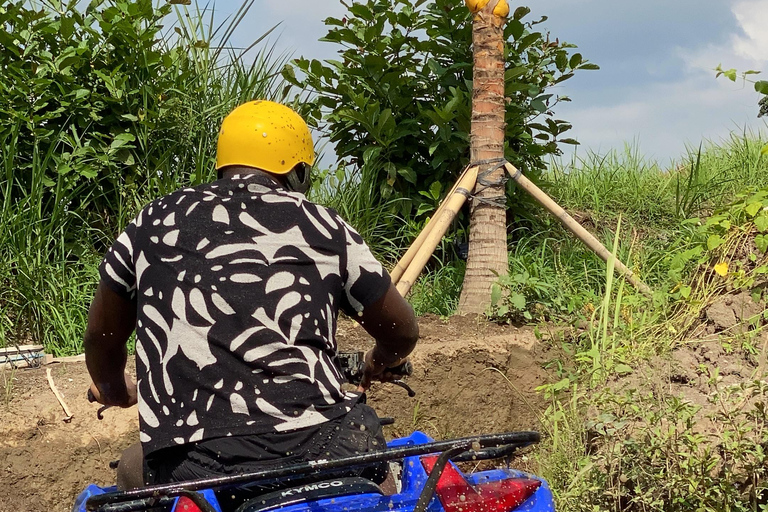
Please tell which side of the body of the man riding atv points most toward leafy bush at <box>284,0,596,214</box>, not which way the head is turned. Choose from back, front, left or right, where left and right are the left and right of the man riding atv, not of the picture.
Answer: front

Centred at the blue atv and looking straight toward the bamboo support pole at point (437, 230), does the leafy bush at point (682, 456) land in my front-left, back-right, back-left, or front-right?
front-right

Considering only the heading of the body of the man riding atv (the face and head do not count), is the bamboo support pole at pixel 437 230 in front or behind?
in front

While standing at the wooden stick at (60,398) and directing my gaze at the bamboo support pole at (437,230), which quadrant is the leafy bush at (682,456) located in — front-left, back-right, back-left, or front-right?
front-right

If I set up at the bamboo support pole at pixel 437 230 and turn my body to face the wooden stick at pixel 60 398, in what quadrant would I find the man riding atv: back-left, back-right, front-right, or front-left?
front-left

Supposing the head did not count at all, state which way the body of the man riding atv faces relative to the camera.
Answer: away from the camera

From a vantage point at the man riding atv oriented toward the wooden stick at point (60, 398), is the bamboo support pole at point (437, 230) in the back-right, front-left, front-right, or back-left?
front-right
